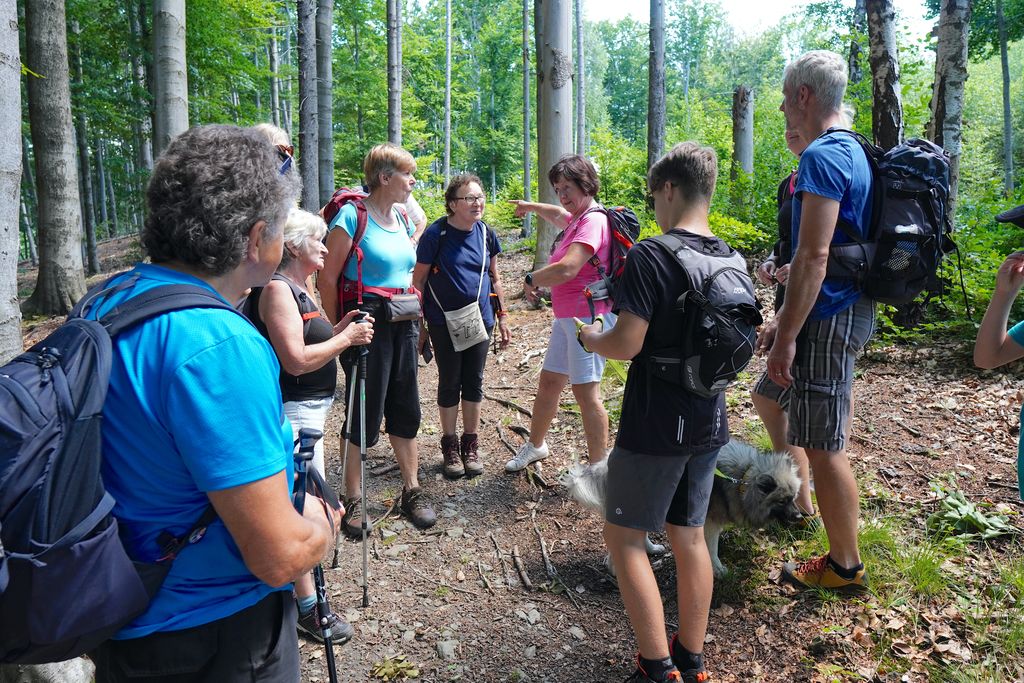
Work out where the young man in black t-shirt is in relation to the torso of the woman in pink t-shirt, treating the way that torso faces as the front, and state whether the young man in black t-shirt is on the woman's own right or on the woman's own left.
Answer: on the woman's own left

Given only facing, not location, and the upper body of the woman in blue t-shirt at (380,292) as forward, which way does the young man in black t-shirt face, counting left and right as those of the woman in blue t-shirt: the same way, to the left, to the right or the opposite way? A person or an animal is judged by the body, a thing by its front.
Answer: the opposite way

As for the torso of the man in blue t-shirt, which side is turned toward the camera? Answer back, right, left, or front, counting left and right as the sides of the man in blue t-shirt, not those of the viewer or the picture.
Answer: left

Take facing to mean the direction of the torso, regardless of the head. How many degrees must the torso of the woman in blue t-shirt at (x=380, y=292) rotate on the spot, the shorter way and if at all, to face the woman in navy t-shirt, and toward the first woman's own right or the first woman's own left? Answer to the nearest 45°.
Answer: approximately 90° to the first woman's own left

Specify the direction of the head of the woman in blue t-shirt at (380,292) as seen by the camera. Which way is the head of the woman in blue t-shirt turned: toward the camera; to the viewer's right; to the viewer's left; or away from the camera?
to the viewer's right

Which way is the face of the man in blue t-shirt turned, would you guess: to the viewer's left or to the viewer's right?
to the viewer's left

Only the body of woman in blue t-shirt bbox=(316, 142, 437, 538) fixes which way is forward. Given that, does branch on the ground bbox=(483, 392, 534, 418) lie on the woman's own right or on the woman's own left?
on the woman's own left

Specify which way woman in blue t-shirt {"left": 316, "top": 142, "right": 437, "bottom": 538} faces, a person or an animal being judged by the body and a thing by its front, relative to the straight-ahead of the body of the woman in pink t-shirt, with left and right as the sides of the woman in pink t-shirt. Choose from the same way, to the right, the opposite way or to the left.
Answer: to the left

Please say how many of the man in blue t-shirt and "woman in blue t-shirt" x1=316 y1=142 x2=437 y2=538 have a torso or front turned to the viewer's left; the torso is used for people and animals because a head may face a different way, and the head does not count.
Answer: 1

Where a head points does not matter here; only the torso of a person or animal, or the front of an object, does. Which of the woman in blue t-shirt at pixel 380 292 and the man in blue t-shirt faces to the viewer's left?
the man in blue t-shirt

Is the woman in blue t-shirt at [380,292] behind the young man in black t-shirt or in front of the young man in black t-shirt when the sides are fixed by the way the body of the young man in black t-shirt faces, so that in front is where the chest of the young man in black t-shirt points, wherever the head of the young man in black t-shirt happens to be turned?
in front

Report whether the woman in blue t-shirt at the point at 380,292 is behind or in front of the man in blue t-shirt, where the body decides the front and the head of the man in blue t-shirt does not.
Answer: in front

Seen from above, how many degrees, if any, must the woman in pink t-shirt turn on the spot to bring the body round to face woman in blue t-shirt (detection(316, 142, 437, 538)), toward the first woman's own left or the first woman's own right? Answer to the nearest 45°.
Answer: approximately 45° to the first woman's own right
